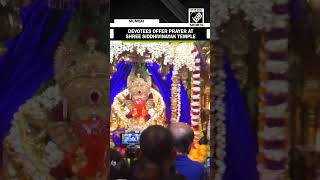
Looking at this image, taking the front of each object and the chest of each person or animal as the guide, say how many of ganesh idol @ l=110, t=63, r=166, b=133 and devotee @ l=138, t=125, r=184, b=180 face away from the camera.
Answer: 1

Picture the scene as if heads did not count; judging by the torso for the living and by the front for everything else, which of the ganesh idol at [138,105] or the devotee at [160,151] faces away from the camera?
the devotee

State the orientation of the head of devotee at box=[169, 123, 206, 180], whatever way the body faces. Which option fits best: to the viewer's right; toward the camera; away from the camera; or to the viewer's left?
away from the camera

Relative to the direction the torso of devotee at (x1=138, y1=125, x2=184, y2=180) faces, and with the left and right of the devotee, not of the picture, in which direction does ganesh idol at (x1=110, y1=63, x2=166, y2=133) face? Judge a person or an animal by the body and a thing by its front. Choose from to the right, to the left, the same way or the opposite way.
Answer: the opposite way

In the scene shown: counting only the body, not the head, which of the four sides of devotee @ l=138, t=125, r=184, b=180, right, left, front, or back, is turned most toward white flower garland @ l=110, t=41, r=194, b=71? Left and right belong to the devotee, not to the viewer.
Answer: front

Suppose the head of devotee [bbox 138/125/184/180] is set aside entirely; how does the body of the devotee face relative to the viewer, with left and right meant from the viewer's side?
facing away from the viewer

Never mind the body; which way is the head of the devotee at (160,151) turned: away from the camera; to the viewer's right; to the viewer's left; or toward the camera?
away from the camera

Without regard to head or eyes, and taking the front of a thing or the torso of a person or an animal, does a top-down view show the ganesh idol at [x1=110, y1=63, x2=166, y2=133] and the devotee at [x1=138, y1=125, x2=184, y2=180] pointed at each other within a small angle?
yes

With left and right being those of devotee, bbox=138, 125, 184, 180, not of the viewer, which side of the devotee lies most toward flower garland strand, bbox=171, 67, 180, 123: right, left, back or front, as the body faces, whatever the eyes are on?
front
